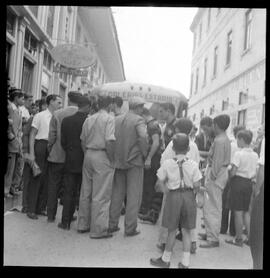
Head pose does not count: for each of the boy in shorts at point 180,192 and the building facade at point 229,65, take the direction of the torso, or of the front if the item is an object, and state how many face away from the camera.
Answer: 1

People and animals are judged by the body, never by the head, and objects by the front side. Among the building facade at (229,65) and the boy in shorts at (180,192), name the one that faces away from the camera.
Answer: the boy in shorts

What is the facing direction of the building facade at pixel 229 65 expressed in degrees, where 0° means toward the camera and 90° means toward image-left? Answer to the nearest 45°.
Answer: approximately 45°

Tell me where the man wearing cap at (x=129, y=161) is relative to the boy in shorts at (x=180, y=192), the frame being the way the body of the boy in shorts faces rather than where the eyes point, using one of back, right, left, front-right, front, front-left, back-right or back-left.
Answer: front-left

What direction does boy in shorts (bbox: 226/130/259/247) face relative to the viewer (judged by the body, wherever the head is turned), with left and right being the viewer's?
facing away from the viewer and to the left of the viewer

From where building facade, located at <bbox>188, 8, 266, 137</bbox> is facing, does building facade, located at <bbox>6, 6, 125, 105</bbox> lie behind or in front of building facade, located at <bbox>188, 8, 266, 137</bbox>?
in front

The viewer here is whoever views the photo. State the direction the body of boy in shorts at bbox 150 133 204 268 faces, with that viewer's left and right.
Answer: facing away from the viewer

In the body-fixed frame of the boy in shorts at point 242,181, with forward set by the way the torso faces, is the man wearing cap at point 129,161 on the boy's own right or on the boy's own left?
on the boy's own left

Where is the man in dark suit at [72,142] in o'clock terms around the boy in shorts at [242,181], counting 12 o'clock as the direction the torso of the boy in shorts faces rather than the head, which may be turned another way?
The man in dark suit is roughly at 10 o'clock from the boy in shorts.

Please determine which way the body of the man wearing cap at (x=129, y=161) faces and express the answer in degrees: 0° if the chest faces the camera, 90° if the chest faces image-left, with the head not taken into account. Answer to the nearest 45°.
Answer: approximately 225°

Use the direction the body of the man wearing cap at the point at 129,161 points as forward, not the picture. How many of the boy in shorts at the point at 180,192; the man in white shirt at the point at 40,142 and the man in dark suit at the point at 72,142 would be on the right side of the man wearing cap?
1

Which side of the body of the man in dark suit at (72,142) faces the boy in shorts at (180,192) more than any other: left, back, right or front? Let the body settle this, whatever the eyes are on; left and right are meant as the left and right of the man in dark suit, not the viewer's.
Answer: right

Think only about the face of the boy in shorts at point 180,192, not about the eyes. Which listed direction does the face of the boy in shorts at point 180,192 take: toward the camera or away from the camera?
away from the camera

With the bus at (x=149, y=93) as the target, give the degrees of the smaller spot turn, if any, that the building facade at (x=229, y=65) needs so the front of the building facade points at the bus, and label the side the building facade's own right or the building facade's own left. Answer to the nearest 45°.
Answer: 0° — it already faces it
